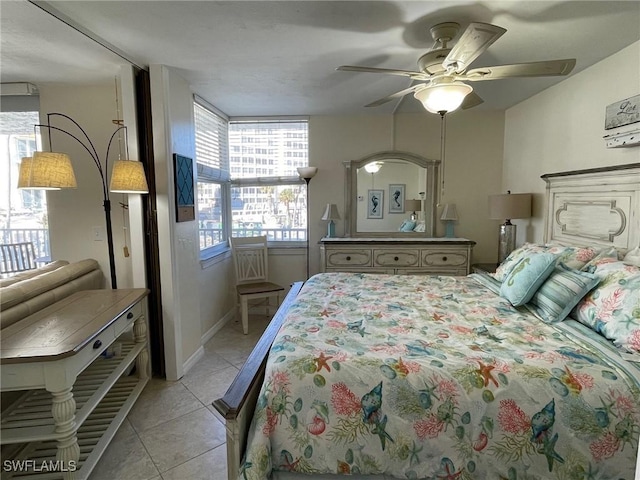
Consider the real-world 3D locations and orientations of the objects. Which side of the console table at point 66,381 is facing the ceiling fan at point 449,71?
front

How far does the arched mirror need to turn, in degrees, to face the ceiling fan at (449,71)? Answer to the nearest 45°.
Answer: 0° — it already faces it

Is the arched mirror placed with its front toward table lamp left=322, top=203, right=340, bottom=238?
no

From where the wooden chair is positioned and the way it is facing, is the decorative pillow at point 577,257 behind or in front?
in front

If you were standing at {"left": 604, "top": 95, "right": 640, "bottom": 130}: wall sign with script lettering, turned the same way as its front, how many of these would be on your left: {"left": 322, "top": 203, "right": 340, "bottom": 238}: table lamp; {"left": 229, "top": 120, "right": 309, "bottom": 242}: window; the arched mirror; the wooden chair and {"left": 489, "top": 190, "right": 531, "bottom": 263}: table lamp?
0

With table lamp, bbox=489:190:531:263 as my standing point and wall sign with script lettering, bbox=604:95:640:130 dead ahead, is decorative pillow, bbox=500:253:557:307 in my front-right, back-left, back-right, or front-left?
front-right

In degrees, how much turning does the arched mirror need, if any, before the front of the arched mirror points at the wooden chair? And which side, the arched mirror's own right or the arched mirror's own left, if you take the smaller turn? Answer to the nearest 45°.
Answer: approximately 90° to the arched mirror's own right

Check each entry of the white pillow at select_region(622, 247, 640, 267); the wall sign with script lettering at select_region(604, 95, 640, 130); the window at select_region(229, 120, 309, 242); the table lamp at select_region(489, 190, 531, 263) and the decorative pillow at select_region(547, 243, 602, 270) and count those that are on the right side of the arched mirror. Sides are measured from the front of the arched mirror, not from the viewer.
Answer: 1

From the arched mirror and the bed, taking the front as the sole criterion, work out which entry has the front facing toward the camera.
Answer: the arched mirror

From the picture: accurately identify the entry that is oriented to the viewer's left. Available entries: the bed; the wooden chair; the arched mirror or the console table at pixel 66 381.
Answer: the bed

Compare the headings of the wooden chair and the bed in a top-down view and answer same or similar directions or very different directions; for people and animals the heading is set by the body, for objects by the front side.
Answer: very different directions

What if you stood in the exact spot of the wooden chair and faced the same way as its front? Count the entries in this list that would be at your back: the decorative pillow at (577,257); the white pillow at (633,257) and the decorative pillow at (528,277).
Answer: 0

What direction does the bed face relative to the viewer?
to the viewer's left

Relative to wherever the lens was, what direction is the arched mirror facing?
facing the viewer

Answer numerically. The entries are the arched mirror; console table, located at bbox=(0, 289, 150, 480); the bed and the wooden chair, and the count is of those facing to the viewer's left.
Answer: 1

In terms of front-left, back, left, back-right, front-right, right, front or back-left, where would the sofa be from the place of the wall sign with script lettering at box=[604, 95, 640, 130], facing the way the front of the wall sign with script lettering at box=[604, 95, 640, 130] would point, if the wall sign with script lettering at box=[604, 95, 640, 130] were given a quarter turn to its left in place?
right

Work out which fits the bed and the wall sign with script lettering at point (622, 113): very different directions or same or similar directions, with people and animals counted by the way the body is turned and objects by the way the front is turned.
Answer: same or similar directions
